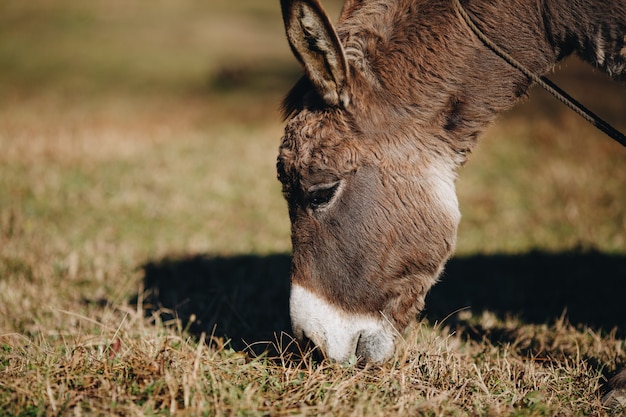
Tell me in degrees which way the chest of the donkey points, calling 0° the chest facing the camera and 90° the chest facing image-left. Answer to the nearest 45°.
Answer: approximately 90°
